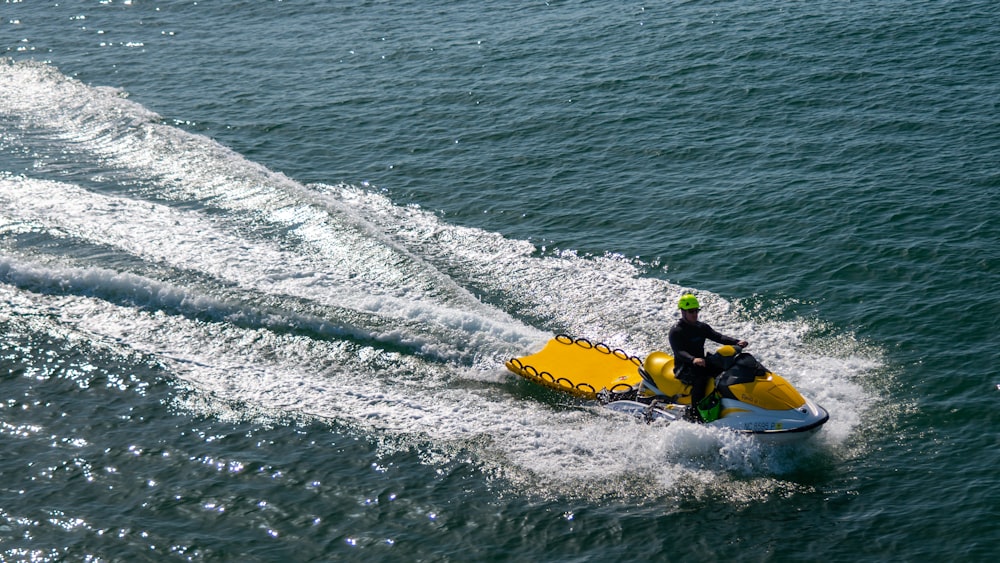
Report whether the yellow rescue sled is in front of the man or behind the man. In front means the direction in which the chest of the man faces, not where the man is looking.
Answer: behind

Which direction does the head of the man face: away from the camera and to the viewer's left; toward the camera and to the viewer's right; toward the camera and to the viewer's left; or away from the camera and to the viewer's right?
toward the camera and to the viewer's right

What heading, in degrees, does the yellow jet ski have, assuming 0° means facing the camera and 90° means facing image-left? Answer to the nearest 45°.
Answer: approximately 315°

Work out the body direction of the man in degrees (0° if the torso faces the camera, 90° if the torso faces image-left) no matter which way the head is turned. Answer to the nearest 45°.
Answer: approximately 315°
